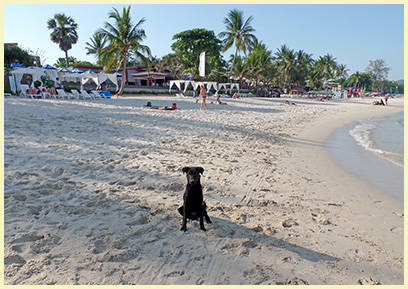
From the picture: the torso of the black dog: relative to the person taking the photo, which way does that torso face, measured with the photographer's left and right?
facing the viewer

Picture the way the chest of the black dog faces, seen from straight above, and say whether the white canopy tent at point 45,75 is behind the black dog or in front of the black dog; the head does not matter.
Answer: behind

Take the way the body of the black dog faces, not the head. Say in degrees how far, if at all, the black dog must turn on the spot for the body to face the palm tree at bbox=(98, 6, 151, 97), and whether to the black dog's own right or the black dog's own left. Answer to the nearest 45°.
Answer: approximately 180°

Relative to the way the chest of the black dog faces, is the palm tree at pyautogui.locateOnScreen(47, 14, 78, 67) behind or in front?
behind

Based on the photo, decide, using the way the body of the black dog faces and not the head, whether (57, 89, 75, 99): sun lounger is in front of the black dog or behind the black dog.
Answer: behind
